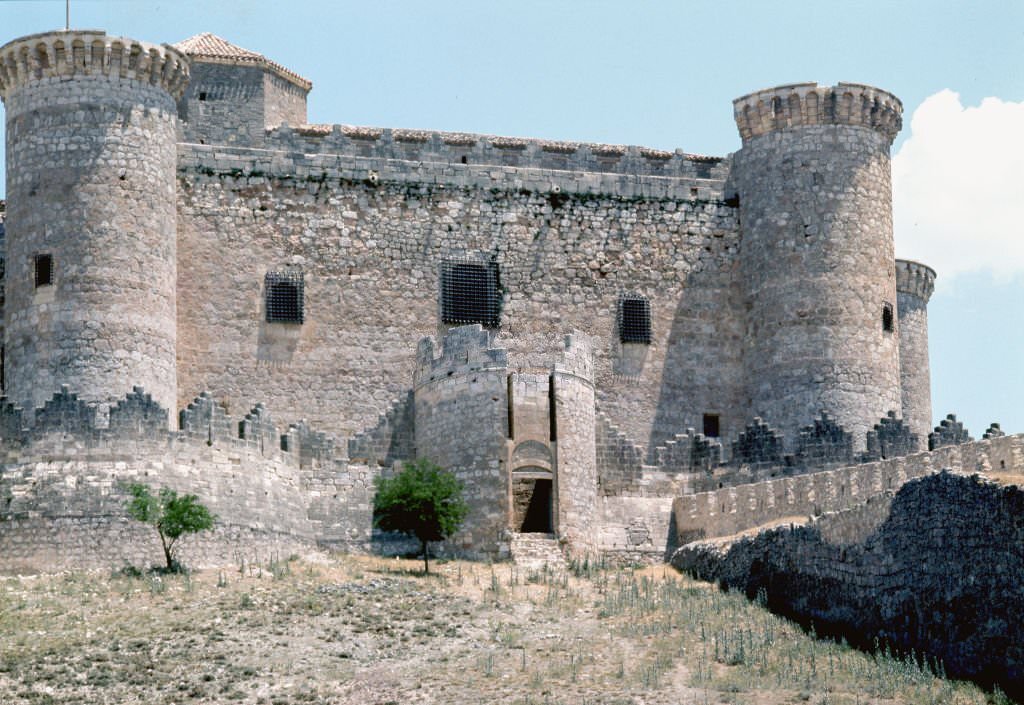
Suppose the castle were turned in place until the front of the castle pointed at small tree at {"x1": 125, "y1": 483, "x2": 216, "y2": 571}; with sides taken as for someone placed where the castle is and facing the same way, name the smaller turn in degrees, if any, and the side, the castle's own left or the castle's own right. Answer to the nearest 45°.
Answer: approximately 45° to the castle's own right

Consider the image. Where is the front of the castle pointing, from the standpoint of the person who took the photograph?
facing the viewer
